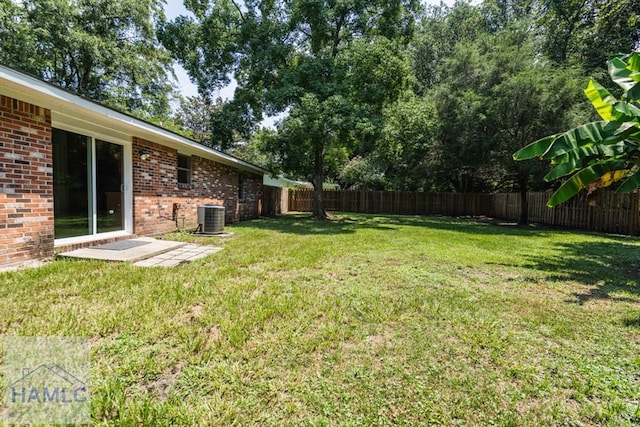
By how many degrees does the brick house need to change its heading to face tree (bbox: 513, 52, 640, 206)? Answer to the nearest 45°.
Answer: approximately 180°

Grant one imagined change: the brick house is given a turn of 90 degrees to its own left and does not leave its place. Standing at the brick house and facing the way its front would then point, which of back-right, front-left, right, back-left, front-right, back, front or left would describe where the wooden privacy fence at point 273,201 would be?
front

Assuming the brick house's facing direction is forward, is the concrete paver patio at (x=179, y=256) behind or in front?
in front

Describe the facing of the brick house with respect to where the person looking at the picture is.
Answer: facing away from the viewer and to the left of the viewer
